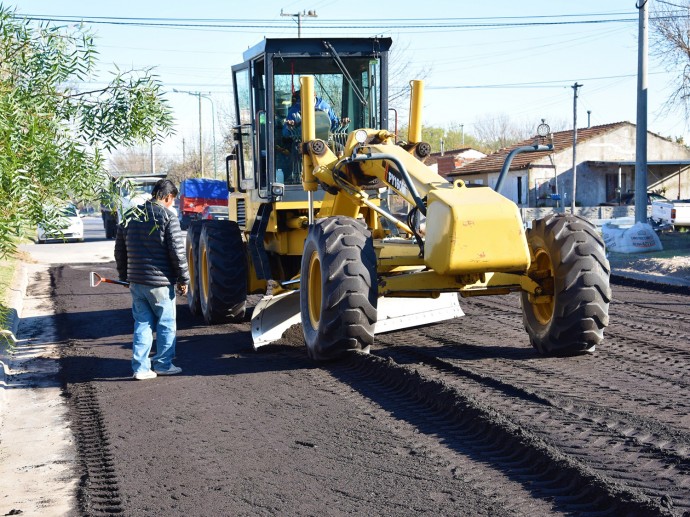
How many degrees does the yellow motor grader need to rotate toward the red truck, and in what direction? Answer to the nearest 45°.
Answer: approximately 135° to its left

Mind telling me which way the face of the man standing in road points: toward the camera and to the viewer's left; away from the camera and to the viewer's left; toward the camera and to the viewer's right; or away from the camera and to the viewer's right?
away from the camera and to the viewer's right

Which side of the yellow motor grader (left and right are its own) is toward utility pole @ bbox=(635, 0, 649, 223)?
left

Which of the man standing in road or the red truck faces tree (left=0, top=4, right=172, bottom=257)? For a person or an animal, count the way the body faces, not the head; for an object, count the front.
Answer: the red truck

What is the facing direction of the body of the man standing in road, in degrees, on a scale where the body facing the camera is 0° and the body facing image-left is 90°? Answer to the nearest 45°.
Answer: approximately 225°

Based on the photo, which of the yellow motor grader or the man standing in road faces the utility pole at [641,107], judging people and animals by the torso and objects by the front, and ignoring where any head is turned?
the man standing in road

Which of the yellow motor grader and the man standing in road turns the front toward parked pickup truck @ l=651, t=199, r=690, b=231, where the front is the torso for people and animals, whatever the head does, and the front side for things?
the man standing in road

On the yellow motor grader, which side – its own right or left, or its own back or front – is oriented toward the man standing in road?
right

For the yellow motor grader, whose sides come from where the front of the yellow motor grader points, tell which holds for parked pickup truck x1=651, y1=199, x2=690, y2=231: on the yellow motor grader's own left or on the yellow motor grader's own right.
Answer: on the yellow motor grader's own left

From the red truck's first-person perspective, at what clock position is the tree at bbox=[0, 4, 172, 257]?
The tree is roughly at 6 o'clock from the red truck.

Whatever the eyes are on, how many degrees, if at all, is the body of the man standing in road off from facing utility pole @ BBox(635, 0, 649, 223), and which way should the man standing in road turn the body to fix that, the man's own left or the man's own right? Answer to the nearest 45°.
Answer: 0° — they already face it

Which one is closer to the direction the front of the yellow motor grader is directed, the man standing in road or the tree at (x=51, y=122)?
the tree
